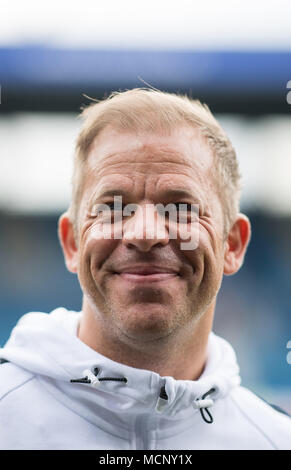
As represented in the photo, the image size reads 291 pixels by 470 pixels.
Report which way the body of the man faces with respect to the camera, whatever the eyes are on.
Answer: toward the camera
